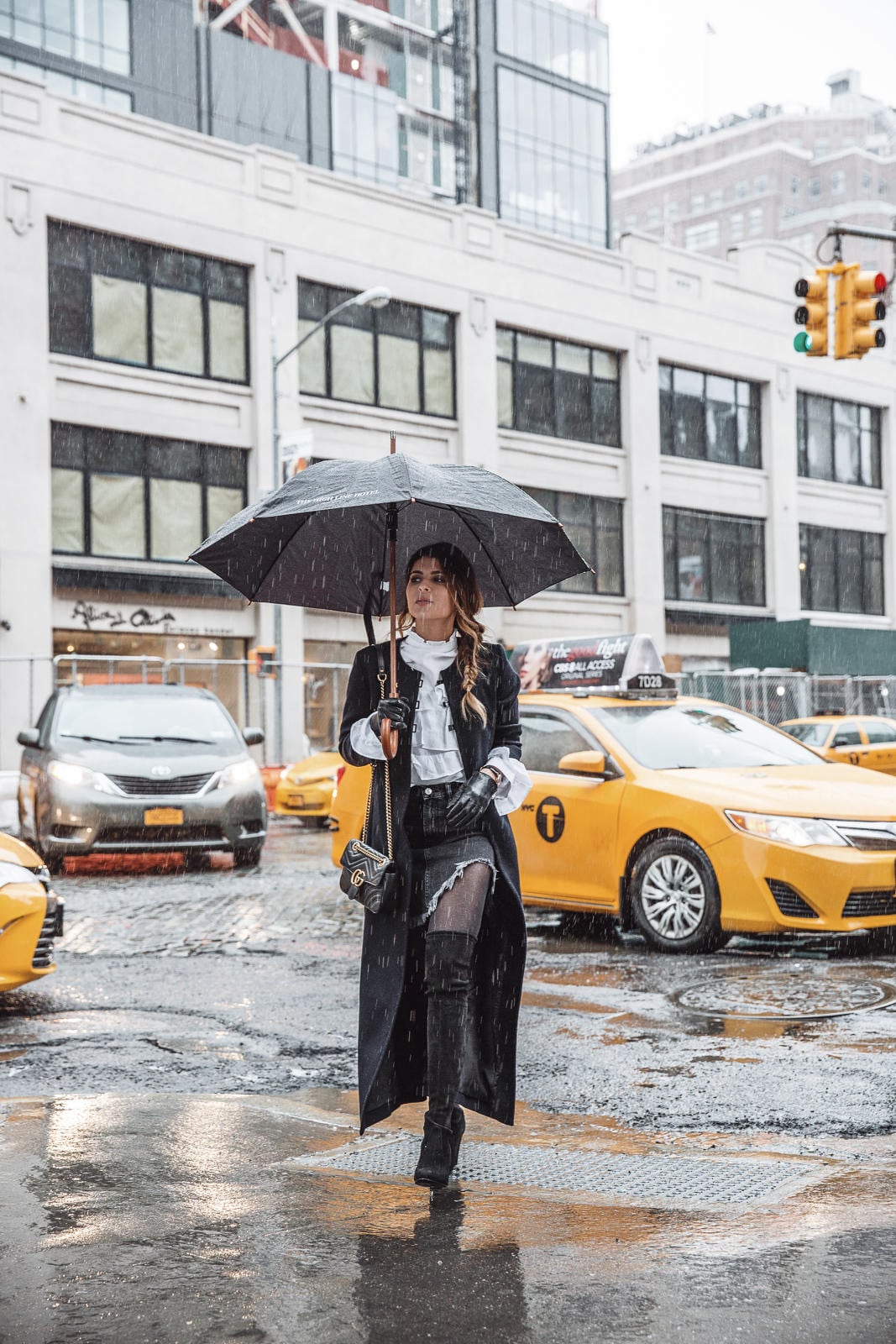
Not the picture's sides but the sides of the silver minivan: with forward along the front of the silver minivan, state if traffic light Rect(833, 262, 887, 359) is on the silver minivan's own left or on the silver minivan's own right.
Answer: on the silver minivan's own left

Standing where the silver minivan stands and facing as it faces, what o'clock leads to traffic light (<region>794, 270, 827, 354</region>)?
The traffic light is roughly at 9 o'clock from the silver minivan.

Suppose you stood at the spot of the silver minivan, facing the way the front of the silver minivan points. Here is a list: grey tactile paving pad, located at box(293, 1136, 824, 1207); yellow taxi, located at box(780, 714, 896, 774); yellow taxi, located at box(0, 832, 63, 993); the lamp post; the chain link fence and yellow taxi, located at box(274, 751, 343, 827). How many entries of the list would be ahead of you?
2

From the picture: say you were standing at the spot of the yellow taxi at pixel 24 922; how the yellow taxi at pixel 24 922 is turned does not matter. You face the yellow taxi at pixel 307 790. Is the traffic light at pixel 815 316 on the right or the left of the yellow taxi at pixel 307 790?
right

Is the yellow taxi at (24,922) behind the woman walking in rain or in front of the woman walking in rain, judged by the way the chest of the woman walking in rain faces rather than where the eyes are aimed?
behind

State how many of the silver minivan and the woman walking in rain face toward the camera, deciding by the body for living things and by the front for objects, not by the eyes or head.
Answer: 2

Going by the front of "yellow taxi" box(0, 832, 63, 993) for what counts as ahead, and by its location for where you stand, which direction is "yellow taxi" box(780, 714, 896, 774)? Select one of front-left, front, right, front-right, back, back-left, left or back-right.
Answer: left

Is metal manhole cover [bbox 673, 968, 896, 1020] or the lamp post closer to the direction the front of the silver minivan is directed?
the metal manhole cover

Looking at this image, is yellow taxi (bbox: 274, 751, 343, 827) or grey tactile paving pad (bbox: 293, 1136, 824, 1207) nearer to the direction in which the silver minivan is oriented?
the grey tactile paving pad

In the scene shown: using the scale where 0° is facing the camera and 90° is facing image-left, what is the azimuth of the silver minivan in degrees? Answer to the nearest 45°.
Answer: approximately 0°

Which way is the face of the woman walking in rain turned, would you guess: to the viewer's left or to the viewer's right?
to the viewer's left

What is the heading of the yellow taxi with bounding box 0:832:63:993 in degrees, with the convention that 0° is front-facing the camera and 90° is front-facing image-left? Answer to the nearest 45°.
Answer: approximately 315°

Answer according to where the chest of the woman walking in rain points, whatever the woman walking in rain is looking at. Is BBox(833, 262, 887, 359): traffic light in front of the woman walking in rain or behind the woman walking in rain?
behind
